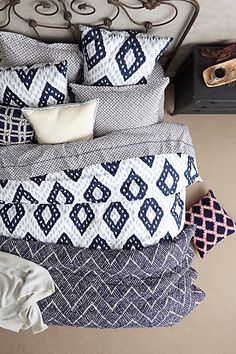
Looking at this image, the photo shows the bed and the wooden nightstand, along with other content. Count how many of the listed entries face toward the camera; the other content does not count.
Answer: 2

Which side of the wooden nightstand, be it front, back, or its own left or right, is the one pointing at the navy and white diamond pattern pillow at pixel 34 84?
right

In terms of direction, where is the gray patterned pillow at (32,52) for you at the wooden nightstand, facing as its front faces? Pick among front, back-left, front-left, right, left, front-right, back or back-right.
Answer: right

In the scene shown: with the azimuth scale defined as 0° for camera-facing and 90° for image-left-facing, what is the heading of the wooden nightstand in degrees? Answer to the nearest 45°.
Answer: approximately 0°

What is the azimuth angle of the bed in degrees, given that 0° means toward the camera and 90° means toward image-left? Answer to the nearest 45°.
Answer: approximately 0°

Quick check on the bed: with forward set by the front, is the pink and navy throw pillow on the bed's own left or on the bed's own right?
on the bed's own left

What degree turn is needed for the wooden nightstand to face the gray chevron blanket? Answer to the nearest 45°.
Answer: approximately 45° to its right
